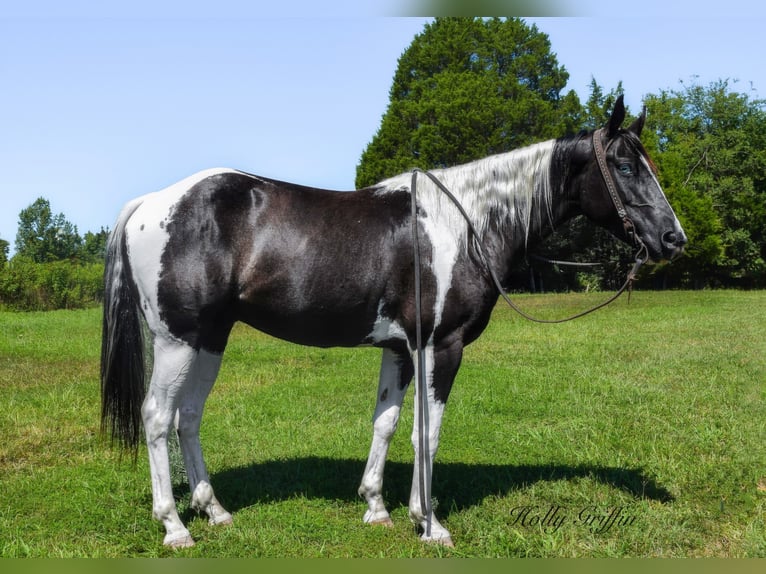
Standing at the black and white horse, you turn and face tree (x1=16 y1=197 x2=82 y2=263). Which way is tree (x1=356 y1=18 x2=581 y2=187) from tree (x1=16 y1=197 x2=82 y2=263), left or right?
right

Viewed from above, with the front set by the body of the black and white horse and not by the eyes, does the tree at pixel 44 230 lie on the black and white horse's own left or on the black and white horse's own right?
on the black and white horse's own left

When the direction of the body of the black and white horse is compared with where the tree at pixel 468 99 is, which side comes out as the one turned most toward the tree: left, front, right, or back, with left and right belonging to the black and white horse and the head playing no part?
left

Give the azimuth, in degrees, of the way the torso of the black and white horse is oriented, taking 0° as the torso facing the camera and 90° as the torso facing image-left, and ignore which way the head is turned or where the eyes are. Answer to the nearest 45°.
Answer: approximately 270°
